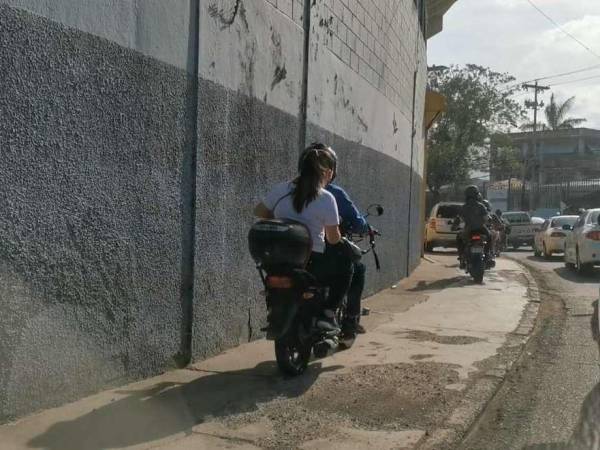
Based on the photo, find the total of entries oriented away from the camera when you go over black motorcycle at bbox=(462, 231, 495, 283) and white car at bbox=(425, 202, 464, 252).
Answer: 2

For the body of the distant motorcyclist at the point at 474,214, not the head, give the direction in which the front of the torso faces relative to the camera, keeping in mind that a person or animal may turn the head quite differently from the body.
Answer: away from the camera

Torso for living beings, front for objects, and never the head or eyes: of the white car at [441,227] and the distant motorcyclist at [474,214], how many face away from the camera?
2

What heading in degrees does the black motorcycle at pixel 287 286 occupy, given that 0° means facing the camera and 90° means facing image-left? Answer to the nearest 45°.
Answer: approximately 225°

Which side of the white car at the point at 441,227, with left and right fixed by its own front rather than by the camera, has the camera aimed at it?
back

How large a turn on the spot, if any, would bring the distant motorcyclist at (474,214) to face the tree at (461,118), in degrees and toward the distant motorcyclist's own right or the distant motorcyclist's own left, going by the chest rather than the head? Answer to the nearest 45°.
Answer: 0° — they already face it

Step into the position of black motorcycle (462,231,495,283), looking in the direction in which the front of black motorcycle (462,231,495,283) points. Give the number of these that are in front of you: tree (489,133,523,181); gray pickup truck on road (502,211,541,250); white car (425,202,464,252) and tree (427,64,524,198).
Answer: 4

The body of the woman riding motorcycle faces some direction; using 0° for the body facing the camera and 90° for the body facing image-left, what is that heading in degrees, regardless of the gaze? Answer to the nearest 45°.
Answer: approximately 225°

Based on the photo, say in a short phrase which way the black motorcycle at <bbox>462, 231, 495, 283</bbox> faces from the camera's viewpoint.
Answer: facing away from the viewer

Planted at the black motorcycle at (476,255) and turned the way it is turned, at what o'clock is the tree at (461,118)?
The tree is roughly at 12 o'clock from the black motorcycle.
